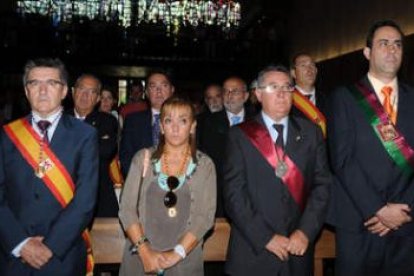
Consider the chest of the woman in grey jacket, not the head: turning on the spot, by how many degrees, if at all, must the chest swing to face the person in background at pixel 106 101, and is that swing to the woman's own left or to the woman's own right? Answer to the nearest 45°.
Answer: approximately 180°

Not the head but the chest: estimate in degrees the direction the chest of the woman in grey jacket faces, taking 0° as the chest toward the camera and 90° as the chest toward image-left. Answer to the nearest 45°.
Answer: approximately 0°

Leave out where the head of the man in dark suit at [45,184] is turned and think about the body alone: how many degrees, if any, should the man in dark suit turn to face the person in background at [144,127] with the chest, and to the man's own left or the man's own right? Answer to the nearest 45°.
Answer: approximately 135° to the man's own left

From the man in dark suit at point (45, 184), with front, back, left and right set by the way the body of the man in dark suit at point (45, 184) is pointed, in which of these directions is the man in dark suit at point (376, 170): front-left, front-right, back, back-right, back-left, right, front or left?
left

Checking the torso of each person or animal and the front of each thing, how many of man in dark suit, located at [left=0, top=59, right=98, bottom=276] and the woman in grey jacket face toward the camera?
2

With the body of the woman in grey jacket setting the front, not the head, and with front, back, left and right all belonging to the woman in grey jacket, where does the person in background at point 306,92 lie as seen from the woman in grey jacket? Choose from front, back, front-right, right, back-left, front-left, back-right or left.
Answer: back-left

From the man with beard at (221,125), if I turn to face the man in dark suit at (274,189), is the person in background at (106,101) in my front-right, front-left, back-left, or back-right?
back-right

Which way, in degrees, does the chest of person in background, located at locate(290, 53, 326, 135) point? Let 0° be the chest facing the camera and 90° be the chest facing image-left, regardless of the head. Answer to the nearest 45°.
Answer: approximately 315°

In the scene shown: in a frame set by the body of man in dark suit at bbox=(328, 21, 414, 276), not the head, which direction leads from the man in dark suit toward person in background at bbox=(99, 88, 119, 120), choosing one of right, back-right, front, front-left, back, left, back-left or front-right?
back
